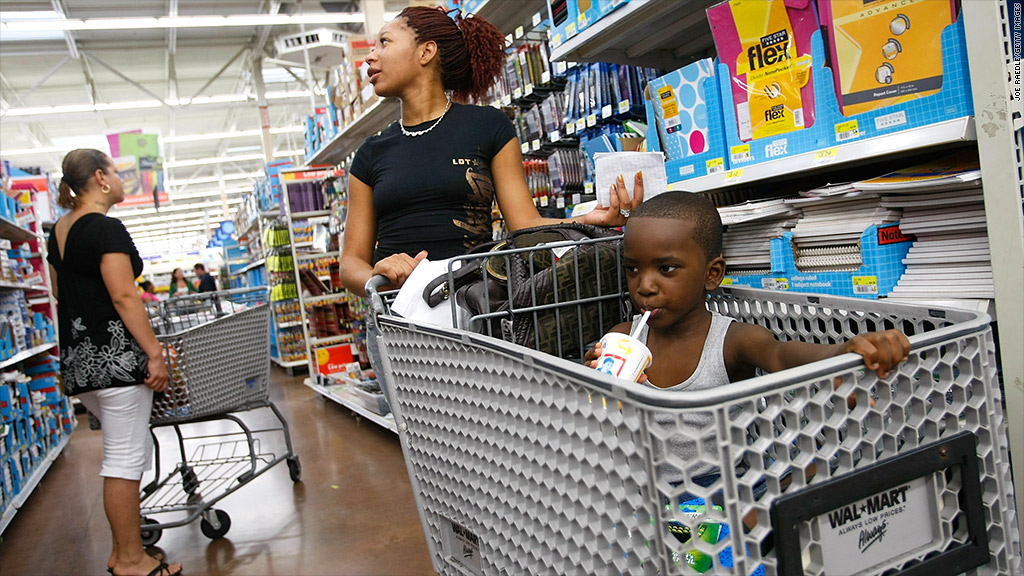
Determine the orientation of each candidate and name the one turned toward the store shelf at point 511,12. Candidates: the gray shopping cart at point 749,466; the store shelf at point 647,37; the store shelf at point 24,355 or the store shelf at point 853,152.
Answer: the store shelf at point 24,355

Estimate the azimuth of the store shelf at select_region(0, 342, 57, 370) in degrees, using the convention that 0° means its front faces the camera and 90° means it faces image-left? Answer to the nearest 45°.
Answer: approximately 315°

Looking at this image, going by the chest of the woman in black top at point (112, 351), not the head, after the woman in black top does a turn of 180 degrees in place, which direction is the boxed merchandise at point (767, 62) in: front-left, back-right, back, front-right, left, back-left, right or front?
left

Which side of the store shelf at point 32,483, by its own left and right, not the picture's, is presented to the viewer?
right
